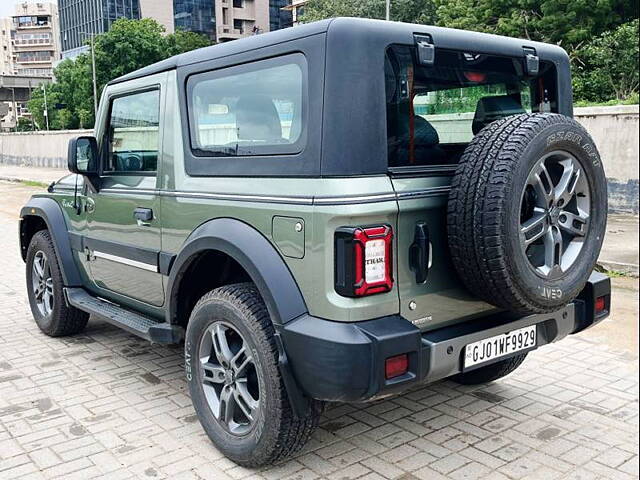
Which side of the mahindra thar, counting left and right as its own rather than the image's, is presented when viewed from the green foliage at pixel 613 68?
right

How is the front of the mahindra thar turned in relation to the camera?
facing away from the viewer and to the left of the viewer
